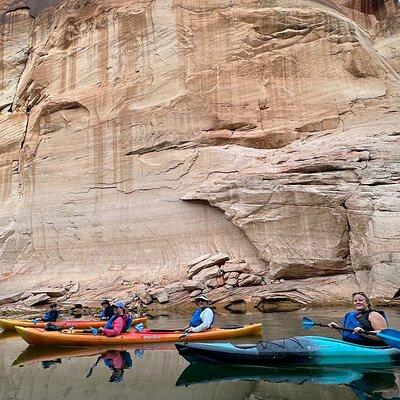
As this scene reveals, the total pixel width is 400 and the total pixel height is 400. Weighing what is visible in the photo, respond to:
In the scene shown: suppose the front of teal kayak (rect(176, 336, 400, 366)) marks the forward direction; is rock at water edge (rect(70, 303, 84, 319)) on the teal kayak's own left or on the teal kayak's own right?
on the teal kayak's own right

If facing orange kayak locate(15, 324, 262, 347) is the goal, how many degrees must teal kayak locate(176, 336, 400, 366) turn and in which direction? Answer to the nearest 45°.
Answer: approximately 45° to its right

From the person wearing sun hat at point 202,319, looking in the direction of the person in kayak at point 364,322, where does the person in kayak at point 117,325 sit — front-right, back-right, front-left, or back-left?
back-right

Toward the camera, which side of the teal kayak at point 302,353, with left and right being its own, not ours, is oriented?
left

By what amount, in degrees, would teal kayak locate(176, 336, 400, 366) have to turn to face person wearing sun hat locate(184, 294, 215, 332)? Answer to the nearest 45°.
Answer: approximately 45° to its right
